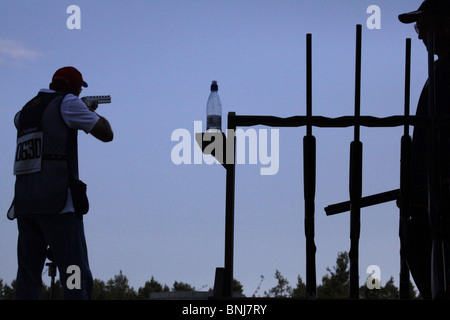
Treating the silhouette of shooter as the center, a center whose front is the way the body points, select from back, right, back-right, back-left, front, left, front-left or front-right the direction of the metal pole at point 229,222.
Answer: front-left

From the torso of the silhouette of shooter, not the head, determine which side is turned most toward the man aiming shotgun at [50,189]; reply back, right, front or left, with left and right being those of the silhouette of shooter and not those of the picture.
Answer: front

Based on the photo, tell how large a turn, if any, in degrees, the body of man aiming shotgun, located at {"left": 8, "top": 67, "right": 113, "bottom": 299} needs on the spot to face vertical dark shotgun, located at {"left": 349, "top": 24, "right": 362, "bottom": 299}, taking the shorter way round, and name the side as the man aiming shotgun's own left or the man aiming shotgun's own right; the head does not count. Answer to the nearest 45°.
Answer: approximately 90° to the man aiming shotgun's own right

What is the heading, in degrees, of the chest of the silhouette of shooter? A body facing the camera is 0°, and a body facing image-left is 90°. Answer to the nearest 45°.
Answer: approximately 90°

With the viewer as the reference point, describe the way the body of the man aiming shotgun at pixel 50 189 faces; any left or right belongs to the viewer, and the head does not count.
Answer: facing away from the viewer and to the right of the viewer

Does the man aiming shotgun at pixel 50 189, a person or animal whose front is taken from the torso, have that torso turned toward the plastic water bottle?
no

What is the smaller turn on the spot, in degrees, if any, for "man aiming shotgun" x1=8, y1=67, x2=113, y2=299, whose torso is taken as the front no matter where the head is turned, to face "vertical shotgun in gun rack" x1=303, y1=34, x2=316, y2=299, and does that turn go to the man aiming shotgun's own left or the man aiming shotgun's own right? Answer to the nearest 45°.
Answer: approximately 90° to the man aiming shotgun's own right

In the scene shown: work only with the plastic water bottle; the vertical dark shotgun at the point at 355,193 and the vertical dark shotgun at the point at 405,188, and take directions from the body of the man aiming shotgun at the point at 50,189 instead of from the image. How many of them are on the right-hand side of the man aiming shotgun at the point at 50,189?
3

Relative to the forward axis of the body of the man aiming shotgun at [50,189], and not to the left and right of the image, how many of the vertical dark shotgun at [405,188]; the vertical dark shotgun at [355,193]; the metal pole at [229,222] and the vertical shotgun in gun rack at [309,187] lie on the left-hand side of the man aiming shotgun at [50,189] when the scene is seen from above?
0

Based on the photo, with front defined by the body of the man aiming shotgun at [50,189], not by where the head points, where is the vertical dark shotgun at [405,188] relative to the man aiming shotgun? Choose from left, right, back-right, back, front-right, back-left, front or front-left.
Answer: right

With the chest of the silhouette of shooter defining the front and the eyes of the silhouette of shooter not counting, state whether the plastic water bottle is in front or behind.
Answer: in front
